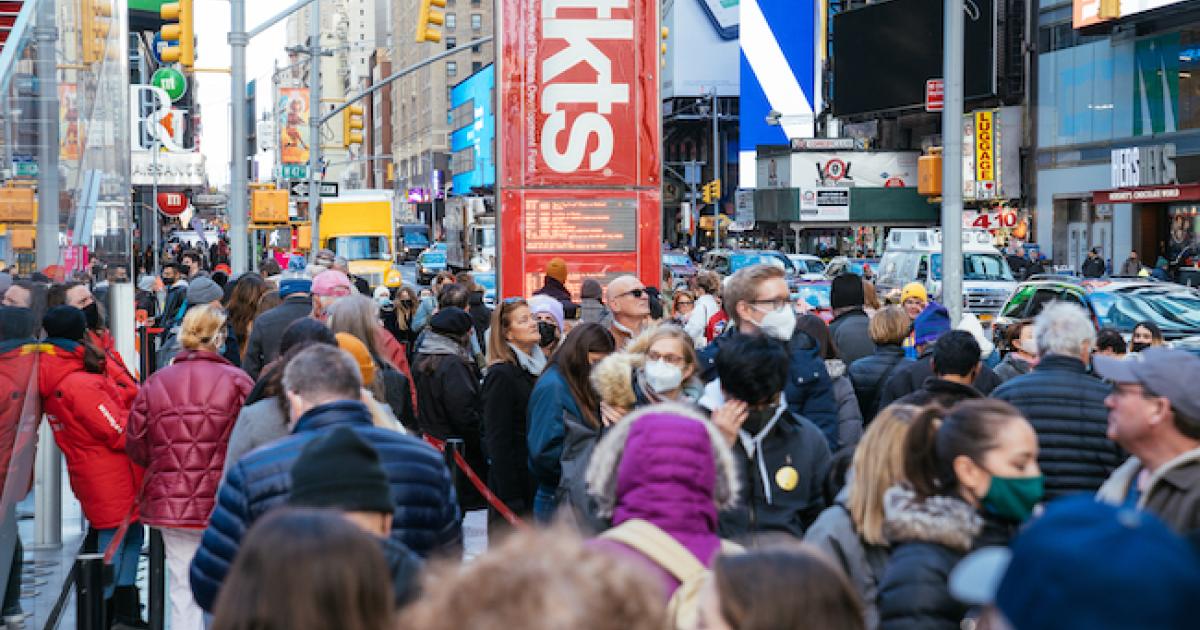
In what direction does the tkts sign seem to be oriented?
toward the camera

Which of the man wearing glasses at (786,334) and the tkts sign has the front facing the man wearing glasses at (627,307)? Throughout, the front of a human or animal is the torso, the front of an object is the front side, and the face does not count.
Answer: the tkts sign

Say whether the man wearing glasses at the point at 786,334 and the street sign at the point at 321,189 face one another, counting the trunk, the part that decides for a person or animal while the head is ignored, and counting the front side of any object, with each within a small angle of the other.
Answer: no

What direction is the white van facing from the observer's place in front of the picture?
facing the viewer and to the right of the viewer

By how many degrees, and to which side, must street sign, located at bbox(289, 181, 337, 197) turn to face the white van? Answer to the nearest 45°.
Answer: approximately 45° to its left

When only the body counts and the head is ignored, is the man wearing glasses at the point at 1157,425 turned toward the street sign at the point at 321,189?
no

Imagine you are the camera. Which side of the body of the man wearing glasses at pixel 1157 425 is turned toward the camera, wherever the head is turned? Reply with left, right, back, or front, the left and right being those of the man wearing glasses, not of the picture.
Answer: left

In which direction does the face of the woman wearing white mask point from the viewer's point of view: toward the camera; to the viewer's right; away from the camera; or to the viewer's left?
toward the camera

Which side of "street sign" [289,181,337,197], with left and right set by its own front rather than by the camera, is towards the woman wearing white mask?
front

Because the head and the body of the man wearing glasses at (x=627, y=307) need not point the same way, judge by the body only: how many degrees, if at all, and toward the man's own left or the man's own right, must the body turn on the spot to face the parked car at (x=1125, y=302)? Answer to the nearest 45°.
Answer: approximately 90° to the man's own left

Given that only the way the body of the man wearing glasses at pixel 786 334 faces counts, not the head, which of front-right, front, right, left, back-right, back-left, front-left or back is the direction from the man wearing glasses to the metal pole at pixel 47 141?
back-right

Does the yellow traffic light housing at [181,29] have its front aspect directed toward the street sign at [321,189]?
no

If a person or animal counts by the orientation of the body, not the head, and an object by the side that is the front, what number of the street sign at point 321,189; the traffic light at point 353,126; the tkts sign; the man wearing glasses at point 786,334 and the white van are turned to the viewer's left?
0

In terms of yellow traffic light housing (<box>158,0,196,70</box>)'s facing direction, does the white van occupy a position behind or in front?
behind
